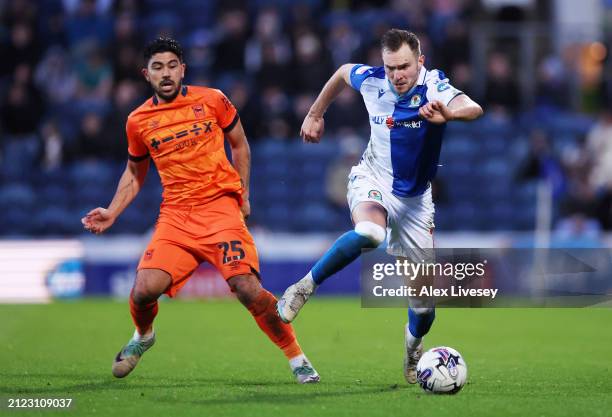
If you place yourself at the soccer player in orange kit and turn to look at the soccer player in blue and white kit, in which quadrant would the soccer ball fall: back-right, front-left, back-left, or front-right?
front-right

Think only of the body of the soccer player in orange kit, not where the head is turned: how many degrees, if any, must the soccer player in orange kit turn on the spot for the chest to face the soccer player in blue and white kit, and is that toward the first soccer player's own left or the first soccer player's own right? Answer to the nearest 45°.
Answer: approximately 90° to the first soccer player's own left

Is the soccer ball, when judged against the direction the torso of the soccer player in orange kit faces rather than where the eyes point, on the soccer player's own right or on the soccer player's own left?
on the soccer player's own left

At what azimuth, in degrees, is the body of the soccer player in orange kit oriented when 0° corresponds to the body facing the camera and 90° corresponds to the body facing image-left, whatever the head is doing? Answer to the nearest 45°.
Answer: approximately 0°
